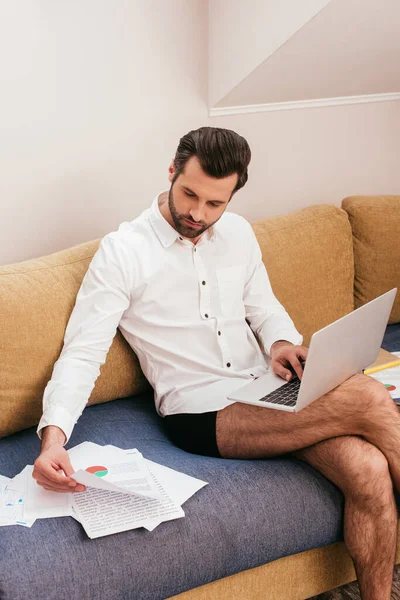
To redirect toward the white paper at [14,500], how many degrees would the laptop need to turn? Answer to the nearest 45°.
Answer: approximately 90° to its left

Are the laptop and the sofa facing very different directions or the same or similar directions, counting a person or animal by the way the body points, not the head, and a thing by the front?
very different directions

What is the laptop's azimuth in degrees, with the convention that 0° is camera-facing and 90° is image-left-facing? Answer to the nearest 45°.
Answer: approximately 135°
